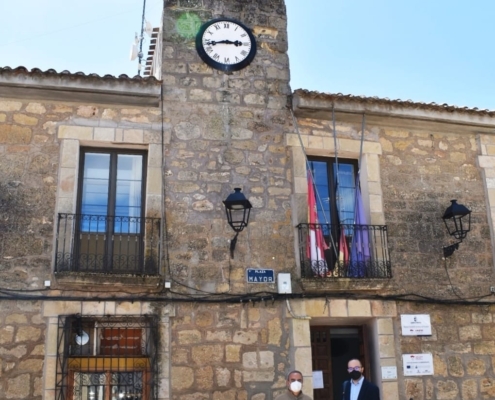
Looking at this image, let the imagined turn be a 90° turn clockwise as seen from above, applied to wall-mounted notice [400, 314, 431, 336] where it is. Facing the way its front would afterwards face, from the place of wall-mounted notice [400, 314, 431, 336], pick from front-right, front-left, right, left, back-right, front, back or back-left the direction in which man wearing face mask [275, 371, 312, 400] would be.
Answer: front-left

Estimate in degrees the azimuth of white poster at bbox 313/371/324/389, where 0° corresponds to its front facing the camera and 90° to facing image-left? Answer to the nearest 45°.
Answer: approximately 0°

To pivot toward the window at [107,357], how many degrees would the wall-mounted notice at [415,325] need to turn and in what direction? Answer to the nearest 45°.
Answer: approximately 45° to its right
